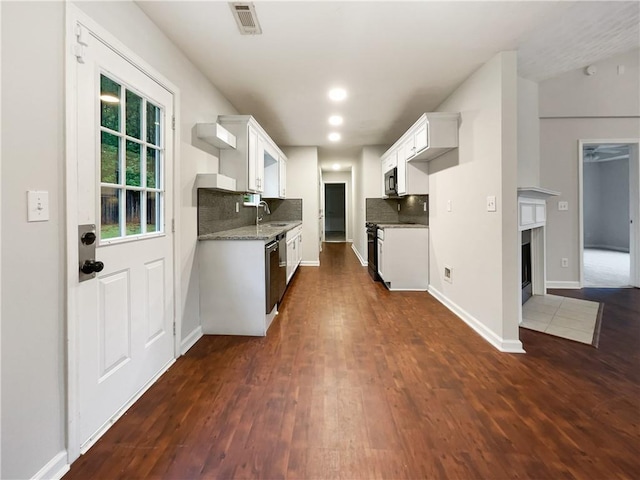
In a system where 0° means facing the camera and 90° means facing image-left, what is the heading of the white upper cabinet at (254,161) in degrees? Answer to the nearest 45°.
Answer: approximately 270°

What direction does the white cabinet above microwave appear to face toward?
to the viewer's left

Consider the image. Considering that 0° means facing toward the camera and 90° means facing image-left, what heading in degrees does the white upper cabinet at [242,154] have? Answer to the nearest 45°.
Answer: approximately 270°

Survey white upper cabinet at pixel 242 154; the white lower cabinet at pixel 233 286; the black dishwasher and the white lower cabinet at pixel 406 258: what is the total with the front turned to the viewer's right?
3

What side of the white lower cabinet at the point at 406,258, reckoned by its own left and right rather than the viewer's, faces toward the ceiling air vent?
left

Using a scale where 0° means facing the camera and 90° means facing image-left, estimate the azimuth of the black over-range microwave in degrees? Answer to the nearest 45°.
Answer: approximately 90°

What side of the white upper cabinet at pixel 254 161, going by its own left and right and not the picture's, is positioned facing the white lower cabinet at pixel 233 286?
right

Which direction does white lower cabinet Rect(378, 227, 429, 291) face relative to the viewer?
to the viewer's left

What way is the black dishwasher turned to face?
to the viewer's right
